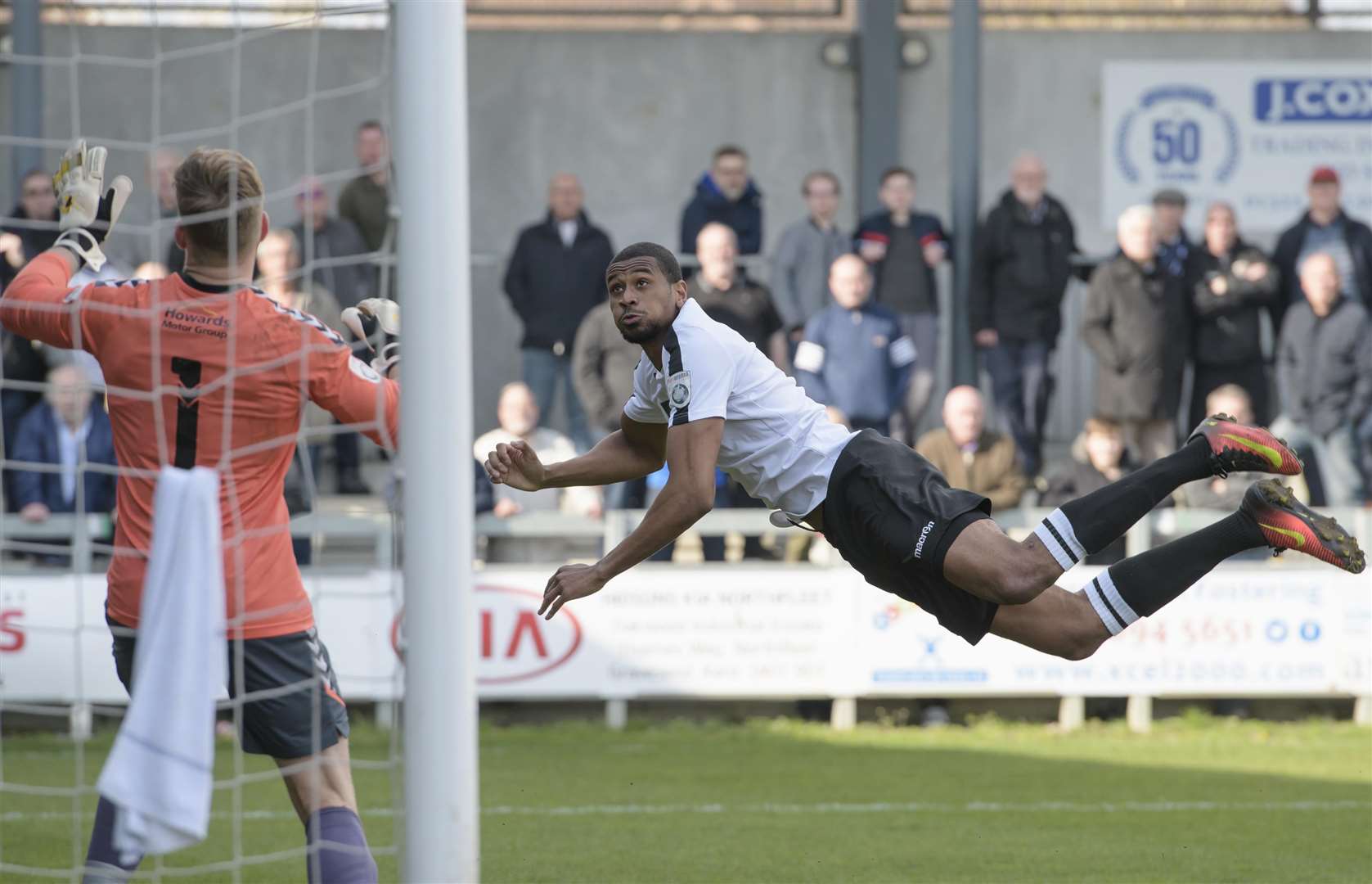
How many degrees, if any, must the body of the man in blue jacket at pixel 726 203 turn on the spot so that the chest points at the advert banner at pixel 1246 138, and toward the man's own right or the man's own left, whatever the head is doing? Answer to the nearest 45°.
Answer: approximately 135° to the man's own left

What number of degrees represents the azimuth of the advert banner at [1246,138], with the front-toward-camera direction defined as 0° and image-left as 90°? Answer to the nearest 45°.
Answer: approximately 0°

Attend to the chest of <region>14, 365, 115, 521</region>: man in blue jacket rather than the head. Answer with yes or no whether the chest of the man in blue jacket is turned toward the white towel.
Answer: yes

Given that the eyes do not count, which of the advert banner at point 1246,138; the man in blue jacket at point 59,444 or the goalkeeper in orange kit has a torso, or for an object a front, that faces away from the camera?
the goalkeeper in orange kit

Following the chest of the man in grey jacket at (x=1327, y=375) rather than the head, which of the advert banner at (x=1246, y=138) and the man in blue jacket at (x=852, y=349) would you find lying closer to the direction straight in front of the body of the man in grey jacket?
the man in blue jacket

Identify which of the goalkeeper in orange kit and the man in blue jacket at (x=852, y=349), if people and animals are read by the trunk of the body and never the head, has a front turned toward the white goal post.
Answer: the man in blue jacket
